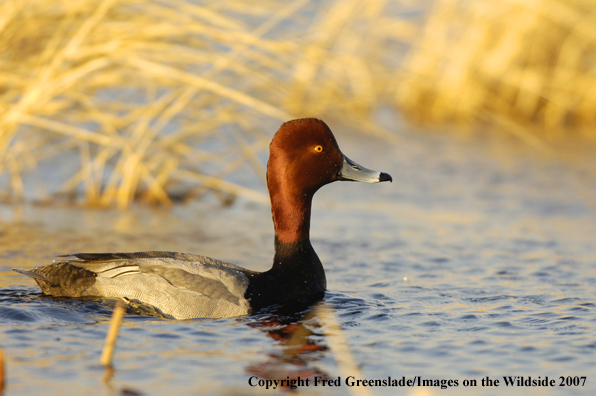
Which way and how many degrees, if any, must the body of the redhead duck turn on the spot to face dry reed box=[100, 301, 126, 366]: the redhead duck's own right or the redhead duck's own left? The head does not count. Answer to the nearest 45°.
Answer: approximately 135° to the redhead duck's own right

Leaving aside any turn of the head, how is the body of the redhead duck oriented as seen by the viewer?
to the viewer's right
